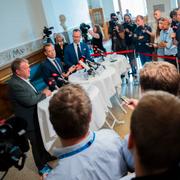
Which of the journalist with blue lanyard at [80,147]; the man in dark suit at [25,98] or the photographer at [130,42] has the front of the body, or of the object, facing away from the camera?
the journalist with blue lanyard

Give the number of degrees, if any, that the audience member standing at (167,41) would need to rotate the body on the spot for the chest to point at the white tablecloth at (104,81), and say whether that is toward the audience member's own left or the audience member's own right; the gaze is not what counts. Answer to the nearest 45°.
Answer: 0° — they already face it

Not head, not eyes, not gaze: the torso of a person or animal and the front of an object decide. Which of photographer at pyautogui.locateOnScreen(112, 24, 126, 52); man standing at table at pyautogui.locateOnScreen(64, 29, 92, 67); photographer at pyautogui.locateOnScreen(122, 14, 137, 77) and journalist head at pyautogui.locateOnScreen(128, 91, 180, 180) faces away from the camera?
the journalist head

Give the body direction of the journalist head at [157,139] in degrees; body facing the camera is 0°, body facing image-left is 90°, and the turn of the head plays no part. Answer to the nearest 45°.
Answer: approximately 180°

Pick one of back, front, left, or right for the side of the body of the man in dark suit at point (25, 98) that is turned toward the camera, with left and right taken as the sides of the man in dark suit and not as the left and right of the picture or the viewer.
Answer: right

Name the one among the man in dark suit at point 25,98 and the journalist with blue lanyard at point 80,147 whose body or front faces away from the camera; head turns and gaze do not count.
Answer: the journalist with blue lanyard

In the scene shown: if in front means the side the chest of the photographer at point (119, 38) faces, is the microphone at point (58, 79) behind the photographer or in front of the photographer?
in front

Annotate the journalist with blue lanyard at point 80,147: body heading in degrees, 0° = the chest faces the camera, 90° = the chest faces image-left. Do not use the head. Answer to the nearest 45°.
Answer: approximately 180°

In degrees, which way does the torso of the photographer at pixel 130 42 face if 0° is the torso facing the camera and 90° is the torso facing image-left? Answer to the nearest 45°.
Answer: approximately 45°

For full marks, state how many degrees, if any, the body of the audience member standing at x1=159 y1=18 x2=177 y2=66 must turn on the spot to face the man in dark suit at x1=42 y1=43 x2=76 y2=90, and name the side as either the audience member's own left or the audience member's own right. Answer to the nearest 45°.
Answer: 0° — they already face them

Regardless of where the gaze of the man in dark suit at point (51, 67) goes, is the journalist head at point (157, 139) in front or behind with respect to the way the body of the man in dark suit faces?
in front

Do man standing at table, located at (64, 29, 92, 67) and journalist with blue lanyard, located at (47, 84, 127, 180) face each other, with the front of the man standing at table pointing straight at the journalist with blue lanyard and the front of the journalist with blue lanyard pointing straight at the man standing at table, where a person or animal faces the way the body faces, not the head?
yes

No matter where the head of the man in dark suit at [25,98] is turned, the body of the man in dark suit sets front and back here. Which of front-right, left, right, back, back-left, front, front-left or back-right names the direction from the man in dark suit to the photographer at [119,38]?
front-left

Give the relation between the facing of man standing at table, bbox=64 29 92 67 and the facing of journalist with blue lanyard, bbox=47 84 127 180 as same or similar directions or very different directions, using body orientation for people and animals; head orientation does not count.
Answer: very different directions

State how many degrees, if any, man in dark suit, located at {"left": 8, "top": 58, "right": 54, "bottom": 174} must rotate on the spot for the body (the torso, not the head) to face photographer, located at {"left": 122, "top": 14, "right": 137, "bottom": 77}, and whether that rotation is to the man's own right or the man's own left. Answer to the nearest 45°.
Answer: approximately 45° to the man's own left

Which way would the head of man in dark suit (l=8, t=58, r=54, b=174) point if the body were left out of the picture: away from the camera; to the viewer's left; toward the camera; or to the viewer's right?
to the viewer's right
